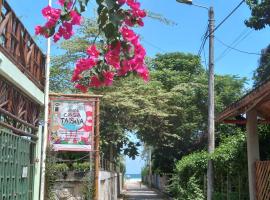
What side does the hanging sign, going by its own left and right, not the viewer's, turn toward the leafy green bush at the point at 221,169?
left

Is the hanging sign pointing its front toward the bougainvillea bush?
yes

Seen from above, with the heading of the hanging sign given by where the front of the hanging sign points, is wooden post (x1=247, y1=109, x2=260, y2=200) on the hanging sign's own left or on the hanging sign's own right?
on the hanging sign's own left

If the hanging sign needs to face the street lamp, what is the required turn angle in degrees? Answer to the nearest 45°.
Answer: approximately 135° to its left

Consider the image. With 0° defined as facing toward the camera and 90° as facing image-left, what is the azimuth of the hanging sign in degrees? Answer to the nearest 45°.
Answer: approximately 0°

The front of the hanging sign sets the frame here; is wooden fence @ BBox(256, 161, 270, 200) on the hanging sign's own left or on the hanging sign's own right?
on the hanging sign's own left

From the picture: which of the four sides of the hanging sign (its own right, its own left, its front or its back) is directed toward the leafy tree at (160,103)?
back

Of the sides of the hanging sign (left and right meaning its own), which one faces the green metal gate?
front

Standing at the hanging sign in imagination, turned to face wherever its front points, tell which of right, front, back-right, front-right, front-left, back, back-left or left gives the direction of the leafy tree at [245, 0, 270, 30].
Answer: back-left

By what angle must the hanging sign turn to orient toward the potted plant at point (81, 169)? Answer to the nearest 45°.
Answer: approximately 180°

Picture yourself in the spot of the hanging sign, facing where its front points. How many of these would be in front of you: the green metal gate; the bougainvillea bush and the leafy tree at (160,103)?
2

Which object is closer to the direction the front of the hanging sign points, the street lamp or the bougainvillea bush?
the bougainvillea bush
